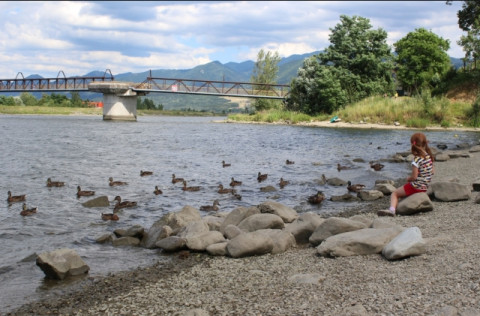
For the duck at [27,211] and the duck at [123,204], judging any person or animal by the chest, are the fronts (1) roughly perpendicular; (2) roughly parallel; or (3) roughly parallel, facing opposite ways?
roughly parallel

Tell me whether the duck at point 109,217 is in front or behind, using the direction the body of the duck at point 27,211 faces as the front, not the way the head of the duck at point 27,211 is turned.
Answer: behind

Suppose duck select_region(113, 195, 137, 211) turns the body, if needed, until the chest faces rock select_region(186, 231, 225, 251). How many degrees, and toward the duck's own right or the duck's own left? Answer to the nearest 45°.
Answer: approximately 90° to the duck's own left

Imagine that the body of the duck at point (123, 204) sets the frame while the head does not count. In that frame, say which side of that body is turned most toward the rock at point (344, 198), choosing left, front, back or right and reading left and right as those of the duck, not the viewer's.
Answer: back

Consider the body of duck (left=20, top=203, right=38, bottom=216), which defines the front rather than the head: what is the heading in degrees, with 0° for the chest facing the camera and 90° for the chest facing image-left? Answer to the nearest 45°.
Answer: approximately 90°

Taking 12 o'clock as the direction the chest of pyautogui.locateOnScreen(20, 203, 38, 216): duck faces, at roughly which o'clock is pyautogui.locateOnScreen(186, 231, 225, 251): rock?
The rock is roughly at 8 o'clock from the duck.

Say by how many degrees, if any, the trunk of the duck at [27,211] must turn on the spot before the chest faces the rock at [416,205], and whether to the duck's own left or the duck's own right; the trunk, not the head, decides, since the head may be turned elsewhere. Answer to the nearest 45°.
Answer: approximately 135° to the duck's own left

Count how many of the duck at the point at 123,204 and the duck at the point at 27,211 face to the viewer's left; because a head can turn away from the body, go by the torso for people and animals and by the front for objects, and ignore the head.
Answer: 2

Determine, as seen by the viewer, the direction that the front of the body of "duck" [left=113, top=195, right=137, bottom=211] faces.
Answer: to the viewer's left

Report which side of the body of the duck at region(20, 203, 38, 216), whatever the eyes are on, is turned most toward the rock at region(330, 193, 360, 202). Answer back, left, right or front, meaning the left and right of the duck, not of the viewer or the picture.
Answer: back

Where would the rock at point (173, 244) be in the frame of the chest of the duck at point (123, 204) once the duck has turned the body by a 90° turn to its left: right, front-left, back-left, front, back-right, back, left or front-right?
front
